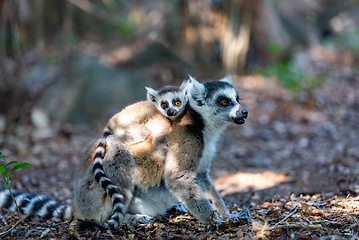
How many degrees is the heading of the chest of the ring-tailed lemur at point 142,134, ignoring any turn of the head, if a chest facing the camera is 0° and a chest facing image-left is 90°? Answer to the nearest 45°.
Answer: approximately 315°

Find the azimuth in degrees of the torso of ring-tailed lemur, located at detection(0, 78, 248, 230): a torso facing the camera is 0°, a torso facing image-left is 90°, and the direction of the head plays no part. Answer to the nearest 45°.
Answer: approximately 270°
